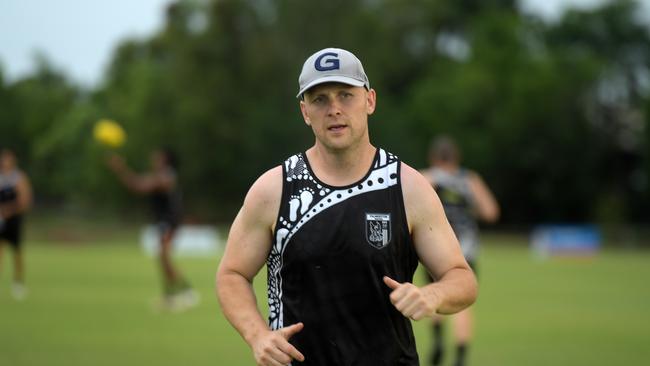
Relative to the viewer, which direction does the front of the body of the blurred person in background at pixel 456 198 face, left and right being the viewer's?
facing away from the viewer

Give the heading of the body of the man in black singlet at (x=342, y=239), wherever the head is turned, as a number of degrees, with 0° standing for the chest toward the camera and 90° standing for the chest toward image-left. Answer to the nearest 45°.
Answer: approximately 0°

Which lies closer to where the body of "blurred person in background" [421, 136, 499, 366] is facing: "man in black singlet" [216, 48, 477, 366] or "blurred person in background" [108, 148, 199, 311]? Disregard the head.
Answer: the blurred person in background

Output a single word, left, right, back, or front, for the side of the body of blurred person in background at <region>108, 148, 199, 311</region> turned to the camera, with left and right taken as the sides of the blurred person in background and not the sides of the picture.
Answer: left

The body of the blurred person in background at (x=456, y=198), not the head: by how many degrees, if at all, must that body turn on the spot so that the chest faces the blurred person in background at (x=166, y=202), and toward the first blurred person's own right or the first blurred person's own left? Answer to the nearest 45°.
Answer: approximately 45° to the first blurred person's own left

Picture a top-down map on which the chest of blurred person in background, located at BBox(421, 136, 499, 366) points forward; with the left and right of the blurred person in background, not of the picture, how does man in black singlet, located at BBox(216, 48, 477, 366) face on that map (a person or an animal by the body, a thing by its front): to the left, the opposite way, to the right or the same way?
the opposite way

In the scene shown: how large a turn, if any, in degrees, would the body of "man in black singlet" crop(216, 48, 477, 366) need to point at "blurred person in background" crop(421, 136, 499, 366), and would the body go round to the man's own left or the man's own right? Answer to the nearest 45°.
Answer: approximately 180°

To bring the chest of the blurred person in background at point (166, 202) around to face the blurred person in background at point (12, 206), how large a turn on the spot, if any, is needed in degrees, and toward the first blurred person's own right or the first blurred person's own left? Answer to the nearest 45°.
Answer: approximately 45° to the first blurred person's own right

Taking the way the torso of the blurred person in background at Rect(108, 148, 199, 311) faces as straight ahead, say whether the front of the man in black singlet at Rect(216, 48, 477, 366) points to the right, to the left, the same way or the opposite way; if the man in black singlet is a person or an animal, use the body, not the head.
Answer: to the left

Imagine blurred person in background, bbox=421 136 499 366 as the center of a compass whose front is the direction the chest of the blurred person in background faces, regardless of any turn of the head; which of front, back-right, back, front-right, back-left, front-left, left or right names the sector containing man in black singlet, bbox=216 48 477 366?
back

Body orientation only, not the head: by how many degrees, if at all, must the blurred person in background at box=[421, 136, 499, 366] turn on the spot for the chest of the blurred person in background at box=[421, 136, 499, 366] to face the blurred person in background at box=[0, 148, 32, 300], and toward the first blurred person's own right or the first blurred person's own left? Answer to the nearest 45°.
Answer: approximately 45° to the first blurred person's own left
